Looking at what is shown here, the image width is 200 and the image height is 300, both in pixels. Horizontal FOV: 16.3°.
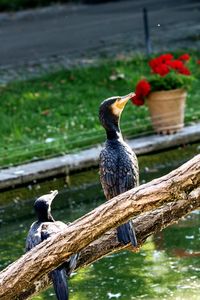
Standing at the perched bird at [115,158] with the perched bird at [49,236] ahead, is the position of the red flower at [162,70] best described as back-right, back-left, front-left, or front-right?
back-right

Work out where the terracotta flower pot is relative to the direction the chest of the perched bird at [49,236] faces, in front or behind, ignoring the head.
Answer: in front
